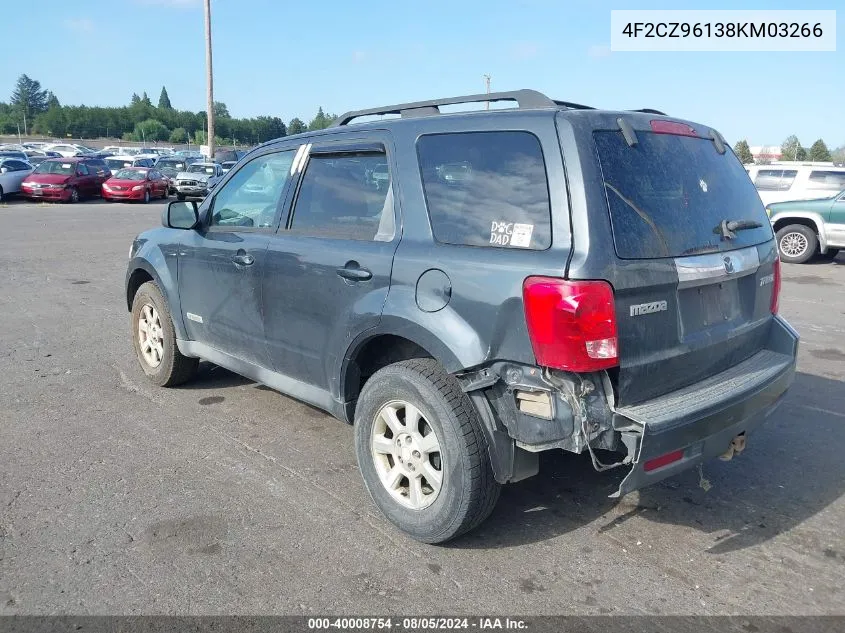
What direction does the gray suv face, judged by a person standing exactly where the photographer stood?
facing away from the viewer and to the left of the viewer

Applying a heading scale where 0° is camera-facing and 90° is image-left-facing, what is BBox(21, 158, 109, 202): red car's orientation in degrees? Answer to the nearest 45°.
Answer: approximately 45°

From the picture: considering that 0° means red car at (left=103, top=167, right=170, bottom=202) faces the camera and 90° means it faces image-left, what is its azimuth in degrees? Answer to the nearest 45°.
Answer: approximately 45°

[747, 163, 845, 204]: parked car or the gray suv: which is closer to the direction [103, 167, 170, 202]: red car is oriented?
the gray suv

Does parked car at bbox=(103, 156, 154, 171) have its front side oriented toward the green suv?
no

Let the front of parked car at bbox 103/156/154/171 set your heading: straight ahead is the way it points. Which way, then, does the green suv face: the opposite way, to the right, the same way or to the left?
to the right

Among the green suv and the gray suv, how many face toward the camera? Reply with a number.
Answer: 0

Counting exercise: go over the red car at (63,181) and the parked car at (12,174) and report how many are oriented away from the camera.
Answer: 0

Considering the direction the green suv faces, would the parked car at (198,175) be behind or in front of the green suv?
in front

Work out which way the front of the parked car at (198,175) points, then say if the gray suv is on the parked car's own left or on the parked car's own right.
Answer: on the parked car's own left

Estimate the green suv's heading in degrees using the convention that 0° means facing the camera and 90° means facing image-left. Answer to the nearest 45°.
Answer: approximately 90°

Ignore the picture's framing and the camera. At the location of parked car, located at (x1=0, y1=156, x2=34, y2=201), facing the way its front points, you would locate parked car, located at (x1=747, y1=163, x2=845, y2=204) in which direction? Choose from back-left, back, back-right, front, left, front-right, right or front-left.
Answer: left

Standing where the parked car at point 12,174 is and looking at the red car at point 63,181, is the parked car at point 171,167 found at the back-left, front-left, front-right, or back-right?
front-left

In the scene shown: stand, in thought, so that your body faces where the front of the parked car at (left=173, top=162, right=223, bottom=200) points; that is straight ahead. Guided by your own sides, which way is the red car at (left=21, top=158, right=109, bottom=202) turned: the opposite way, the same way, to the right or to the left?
the same way

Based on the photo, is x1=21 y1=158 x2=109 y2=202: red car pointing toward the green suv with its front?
no

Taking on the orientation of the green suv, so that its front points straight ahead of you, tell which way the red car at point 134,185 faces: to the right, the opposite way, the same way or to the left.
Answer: to the left

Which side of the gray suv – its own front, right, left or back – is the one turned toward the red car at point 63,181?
front
